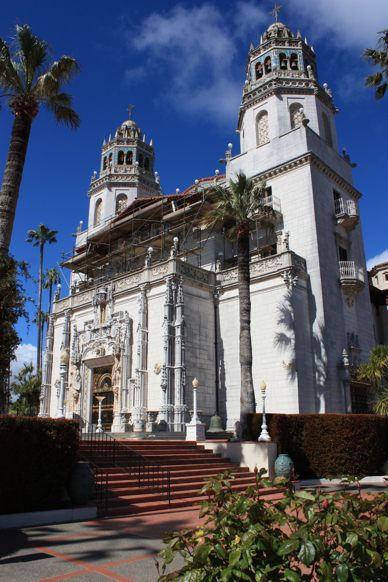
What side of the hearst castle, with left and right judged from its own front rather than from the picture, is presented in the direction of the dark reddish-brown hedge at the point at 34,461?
front

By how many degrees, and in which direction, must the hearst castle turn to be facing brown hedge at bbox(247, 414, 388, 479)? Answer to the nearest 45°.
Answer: approximately 45° to its left

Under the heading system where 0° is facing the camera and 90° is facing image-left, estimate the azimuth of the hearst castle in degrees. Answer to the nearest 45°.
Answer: approximately 45°

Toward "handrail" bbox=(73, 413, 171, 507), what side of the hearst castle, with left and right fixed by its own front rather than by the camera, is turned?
front

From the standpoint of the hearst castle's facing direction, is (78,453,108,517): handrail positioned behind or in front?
in front

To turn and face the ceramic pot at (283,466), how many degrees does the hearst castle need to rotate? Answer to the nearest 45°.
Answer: approximately 45° to its left

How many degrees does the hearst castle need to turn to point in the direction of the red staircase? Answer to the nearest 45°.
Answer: approximately 45° to its left

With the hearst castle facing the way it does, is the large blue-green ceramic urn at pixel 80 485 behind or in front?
in front

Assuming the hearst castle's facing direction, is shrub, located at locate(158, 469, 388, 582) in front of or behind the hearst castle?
in front
